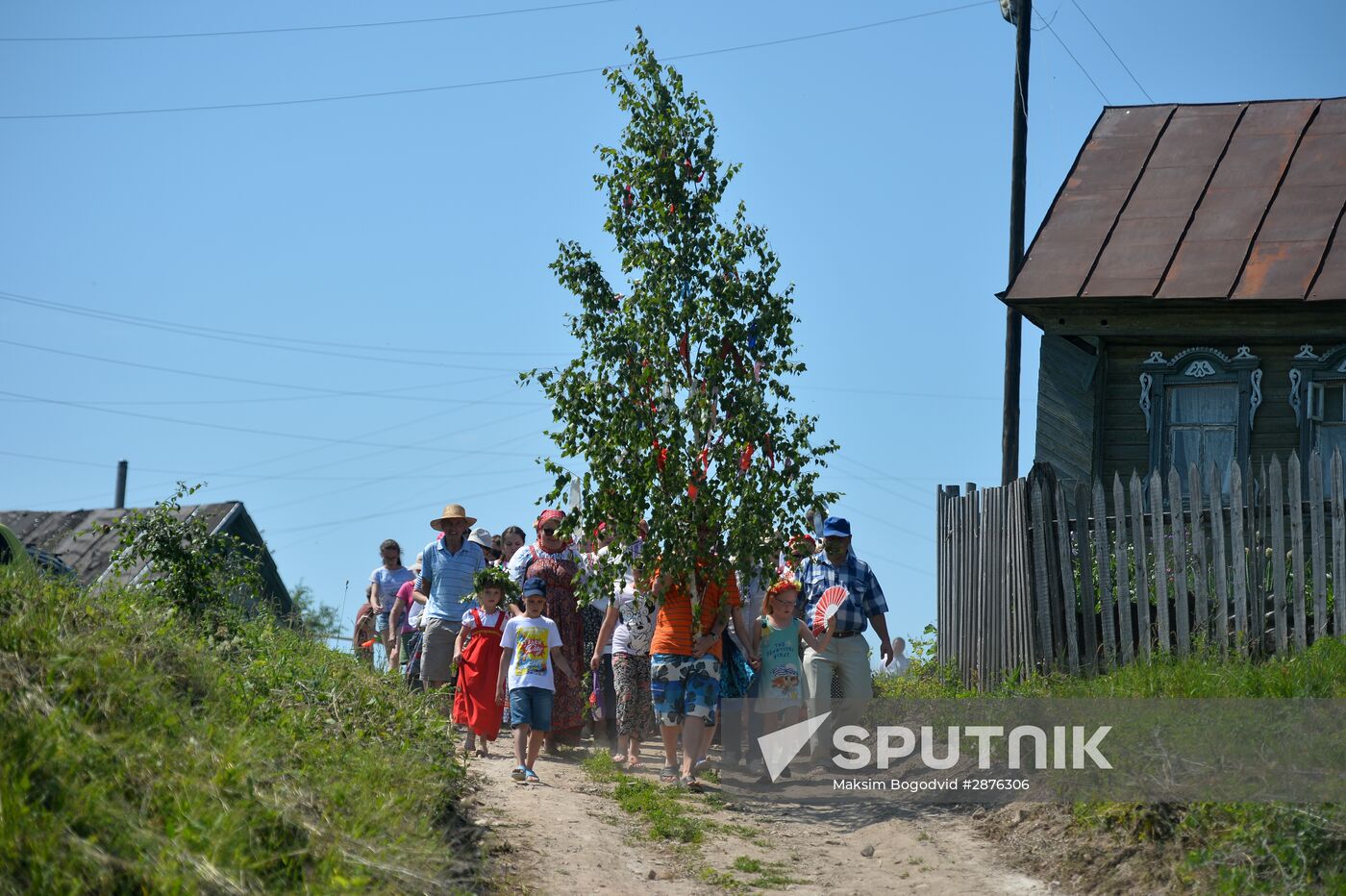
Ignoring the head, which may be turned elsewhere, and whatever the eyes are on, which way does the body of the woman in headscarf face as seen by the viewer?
toward the camera

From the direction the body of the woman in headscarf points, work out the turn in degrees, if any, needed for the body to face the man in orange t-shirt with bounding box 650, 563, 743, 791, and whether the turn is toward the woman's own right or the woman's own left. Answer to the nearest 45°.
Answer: approximately 45° to the woman's own left

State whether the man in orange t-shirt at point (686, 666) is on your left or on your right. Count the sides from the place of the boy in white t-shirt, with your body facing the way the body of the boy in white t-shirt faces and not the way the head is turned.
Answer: on your left

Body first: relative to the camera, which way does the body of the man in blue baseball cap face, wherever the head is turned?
toward the camera

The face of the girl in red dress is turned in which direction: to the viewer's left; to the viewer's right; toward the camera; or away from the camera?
toward the camera

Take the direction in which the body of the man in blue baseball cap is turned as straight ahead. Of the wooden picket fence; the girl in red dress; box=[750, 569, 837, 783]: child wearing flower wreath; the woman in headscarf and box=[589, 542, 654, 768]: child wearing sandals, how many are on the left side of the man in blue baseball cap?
1

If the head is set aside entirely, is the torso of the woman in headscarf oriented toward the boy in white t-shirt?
yes

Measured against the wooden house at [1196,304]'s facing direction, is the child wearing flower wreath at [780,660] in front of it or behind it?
in front

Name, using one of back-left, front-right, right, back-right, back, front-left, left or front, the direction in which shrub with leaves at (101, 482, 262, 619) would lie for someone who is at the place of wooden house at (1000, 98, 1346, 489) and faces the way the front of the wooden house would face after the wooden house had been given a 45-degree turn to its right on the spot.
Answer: front

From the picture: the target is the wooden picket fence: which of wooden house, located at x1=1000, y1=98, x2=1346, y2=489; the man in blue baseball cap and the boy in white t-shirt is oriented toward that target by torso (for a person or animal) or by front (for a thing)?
the wooden house

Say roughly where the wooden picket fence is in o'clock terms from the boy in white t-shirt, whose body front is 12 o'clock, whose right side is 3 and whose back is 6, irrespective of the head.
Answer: The wooden picket fence is roughly at 9 o'clock from the boy in white t-shirt.

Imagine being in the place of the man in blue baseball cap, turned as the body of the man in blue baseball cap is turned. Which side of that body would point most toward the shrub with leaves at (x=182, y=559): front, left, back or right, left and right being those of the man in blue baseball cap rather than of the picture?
right

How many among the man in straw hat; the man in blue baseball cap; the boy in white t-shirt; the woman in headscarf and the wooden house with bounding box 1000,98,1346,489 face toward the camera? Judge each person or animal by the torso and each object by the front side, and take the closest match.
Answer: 5

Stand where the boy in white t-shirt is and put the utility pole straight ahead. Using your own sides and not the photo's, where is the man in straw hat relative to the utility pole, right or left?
left

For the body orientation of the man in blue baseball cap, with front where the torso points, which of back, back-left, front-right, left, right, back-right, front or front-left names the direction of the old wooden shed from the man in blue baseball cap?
back-right

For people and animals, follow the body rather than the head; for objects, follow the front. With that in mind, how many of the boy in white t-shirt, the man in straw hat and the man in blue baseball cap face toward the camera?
3

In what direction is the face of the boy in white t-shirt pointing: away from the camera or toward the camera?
toward the camera

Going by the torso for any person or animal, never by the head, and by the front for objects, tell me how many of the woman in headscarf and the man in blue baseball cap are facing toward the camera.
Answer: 2

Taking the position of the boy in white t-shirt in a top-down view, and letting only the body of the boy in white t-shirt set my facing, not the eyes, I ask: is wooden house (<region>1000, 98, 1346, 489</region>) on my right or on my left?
on my left
